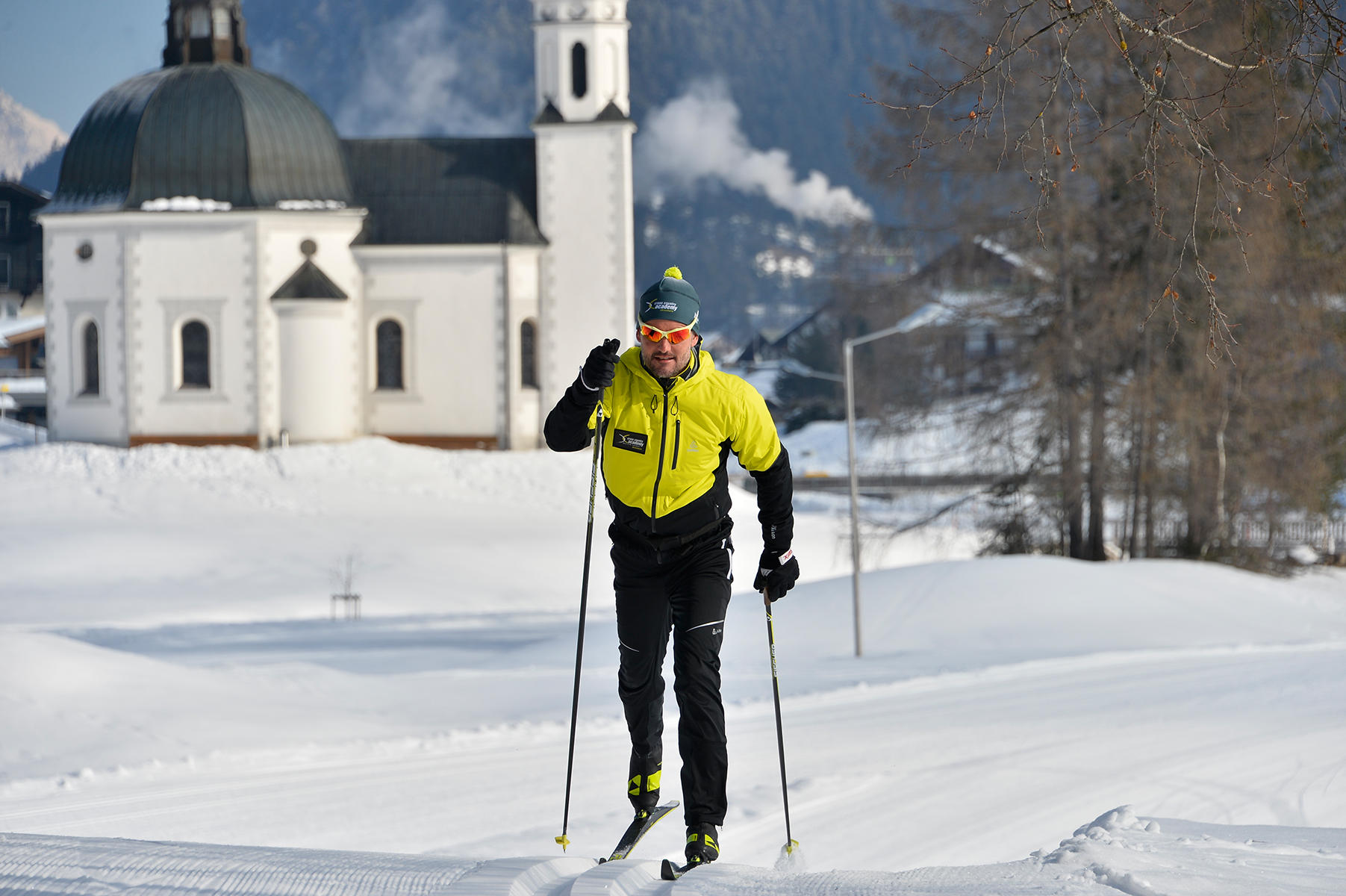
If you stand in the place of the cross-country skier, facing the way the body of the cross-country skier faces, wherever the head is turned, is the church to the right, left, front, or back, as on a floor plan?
back

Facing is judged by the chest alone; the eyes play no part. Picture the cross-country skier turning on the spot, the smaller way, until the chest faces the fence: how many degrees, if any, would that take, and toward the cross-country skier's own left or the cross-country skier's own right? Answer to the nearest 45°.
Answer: approximately 135° to the cross-country skier's own left

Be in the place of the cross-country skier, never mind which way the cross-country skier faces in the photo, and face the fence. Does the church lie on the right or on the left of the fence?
left

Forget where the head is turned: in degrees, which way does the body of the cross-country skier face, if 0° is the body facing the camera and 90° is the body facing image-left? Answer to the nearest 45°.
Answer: approximately 0°
